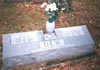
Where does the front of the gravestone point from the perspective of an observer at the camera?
facing the viewer
